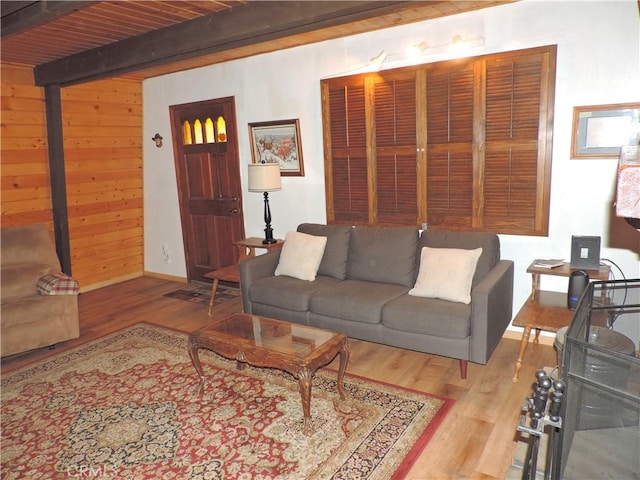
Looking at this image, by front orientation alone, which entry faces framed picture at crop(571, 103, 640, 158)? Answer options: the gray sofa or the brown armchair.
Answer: the brown armchair

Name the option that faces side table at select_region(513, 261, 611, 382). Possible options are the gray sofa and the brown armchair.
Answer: the brown armchair

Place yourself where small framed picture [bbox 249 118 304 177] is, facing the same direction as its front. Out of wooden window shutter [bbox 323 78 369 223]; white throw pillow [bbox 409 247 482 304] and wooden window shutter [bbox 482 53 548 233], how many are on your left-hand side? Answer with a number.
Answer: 3

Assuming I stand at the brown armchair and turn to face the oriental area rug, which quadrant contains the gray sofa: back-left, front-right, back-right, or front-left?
front-left

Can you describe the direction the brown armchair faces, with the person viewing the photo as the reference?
facing the viewer and to the right of the viewer

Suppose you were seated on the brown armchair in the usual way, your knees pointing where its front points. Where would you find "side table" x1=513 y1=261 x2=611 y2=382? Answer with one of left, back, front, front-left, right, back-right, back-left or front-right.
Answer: front

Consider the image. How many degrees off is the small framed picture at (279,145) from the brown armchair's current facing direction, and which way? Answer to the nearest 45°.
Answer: approximately 45° to its left

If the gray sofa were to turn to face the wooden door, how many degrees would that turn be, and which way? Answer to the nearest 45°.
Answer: approximately 90° to its right

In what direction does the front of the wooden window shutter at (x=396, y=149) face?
toward the camera

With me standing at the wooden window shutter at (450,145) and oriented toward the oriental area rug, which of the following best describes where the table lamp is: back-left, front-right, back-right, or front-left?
front-right

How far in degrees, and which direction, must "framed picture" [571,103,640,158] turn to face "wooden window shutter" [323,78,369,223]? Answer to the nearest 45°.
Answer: approximately 90° to its right

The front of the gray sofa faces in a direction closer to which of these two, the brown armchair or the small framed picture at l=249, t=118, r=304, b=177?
the brown armchair

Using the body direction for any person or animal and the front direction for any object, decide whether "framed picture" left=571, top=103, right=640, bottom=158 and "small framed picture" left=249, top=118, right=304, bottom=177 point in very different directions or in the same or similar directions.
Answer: same or similar directions

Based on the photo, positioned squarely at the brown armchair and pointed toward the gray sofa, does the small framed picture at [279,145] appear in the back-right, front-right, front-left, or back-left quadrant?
front-left

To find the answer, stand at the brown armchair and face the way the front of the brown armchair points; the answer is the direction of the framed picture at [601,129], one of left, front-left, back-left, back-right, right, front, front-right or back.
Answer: front

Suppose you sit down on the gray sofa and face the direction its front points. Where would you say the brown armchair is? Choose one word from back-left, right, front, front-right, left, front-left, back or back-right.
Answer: front-right
